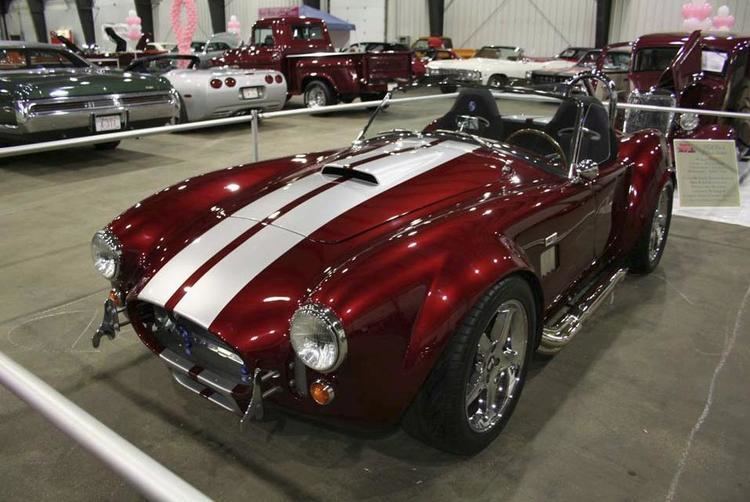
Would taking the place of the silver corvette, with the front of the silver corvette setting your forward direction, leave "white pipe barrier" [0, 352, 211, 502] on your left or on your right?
on your left

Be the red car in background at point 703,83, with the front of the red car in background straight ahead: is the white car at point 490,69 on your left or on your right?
on your right

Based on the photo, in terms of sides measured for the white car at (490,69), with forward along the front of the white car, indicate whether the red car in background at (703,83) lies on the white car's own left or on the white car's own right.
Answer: on the white car's own left

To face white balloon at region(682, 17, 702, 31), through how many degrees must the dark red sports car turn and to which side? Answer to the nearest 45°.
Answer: approximately 180°

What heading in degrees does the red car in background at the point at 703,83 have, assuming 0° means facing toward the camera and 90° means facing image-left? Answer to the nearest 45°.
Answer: approximately 45°

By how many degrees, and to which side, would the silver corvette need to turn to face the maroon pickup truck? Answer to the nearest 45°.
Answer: approximately 90° to its right

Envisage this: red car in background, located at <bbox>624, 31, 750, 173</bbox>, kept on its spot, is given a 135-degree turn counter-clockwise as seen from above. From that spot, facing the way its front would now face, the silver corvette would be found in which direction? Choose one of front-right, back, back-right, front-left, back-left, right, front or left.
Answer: back

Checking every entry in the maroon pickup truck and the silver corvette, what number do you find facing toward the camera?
0

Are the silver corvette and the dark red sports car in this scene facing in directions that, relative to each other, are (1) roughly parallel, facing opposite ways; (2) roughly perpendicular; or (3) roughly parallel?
roughly perpendicular

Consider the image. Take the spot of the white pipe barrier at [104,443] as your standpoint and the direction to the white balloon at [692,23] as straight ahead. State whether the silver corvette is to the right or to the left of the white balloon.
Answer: left

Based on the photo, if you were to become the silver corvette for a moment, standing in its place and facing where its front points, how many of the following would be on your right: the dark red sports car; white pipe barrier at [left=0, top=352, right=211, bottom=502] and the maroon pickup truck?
1

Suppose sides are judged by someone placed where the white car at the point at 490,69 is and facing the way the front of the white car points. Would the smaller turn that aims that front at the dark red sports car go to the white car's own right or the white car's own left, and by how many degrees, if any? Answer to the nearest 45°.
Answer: approximately 45° to the white car's own left

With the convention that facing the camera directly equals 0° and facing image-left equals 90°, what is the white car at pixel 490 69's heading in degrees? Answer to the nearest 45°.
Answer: approximately 45°

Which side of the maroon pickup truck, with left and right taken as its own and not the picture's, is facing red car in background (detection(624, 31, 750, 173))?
back
